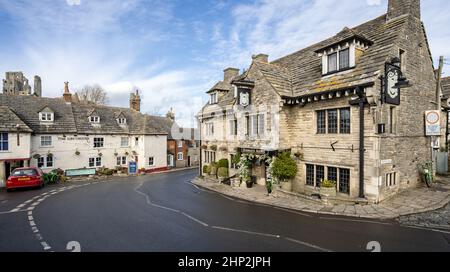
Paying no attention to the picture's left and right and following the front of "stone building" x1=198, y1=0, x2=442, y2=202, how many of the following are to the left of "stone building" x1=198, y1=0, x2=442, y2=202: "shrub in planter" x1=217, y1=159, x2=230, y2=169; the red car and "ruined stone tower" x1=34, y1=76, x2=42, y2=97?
0

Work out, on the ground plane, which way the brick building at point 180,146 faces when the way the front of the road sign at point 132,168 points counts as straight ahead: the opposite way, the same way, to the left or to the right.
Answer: the same way

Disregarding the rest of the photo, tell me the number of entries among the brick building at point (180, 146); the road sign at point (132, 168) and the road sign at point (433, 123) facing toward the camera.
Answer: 3

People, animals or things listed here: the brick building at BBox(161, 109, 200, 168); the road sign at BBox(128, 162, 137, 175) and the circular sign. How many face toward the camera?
3

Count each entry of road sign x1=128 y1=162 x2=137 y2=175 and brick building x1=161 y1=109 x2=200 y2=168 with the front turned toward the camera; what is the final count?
2

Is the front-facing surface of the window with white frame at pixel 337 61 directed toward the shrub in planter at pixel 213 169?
no

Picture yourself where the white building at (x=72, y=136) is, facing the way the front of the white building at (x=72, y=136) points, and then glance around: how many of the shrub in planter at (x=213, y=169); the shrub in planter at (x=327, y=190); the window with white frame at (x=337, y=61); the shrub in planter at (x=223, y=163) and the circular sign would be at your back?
0

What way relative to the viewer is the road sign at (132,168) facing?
toward the camera

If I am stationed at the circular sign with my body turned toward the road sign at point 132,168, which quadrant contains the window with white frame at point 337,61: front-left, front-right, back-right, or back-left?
front-left

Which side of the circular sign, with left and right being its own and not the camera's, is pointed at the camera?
front

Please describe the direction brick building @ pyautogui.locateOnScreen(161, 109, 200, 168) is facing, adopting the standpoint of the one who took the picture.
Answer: facing the viewer

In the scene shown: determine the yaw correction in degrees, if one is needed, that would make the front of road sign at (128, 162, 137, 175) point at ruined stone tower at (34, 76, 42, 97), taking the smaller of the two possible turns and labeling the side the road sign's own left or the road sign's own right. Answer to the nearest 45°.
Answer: approximately 135° to the road sign's own right

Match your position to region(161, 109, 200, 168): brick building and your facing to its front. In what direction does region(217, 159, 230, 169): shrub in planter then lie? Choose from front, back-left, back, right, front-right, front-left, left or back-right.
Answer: front

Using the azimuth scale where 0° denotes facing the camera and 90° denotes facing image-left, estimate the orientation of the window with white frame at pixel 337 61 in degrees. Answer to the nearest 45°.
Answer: approximately 45°
